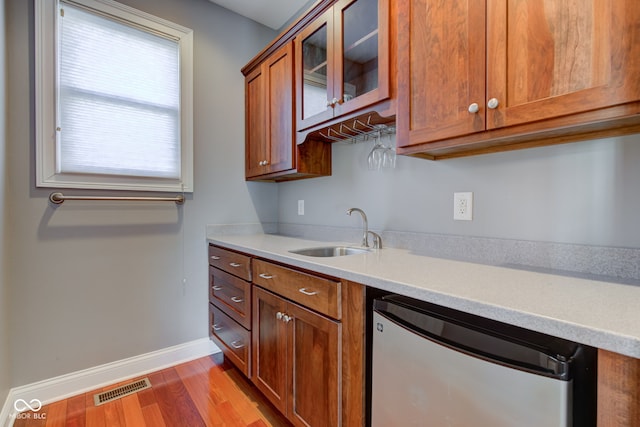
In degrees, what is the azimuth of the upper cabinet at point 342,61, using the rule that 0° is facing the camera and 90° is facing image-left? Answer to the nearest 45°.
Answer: approximately 45°

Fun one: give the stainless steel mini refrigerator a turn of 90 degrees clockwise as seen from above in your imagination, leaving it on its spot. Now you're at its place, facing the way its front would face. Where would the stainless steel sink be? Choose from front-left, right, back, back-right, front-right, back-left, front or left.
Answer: front

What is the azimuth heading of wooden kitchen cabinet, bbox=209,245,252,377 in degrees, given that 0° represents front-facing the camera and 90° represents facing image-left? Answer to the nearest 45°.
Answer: approximately 45°

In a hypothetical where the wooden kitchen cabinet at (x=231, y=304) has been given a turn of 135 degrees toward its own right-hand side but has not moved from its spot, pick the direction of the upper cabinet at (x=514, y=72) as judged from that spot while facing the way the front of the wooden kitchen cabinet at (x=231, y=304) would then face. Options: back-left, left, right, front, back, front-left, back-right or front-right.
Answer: back-right

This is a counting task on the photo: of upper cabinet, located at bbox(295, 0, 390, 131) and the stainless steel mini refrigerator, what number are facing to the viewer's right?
0

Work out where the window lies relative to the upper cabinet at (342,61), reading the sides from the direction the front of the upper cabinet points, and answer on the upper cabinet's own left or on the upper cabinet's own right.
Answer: on the upper cabinet's own right

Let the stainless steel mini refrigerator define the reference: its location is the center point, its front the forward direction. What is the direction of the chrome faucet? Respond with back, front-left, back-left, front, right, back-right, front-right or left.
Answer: right

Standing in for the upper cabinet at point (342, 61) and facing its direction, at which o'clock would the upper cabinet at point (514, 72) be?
the upper cabinet at point (514, 72) is roughly at 9 o'clock from the upper cabinet at point (342, 61).

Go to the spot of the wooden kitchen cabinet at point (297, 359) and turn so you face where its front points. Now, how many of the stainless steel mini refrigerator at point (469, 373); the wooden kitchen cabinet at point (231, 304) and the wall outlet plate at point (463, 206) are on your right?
1

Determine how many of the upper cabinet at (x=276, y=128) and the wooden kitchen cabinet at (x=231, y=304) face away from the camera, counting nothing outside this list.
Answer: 0

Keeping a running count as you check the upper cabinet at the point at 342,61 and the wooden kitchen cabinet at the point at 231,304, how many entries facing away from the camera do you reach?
0

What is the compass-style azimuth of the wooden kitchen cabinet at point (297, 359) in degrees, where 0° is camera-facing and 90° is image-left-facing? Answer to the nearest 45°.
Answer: approximately 45°
